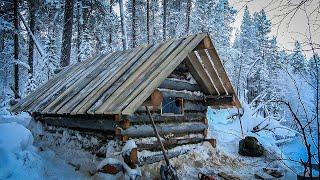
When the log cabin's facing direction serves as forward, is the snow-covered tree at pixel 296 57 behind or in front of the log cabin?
in front

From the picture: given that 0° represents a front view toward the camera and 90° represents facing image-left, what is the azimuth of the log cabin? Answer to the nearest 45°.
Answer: approximately 315°

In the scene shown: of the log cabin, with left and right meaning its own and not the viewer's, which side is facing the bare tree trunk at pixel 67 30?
back

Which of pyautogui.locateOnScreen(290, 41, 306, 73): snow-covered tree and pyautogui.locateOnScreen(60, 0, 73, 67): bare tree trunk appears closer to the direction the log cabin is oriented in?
the snow-covered tree
